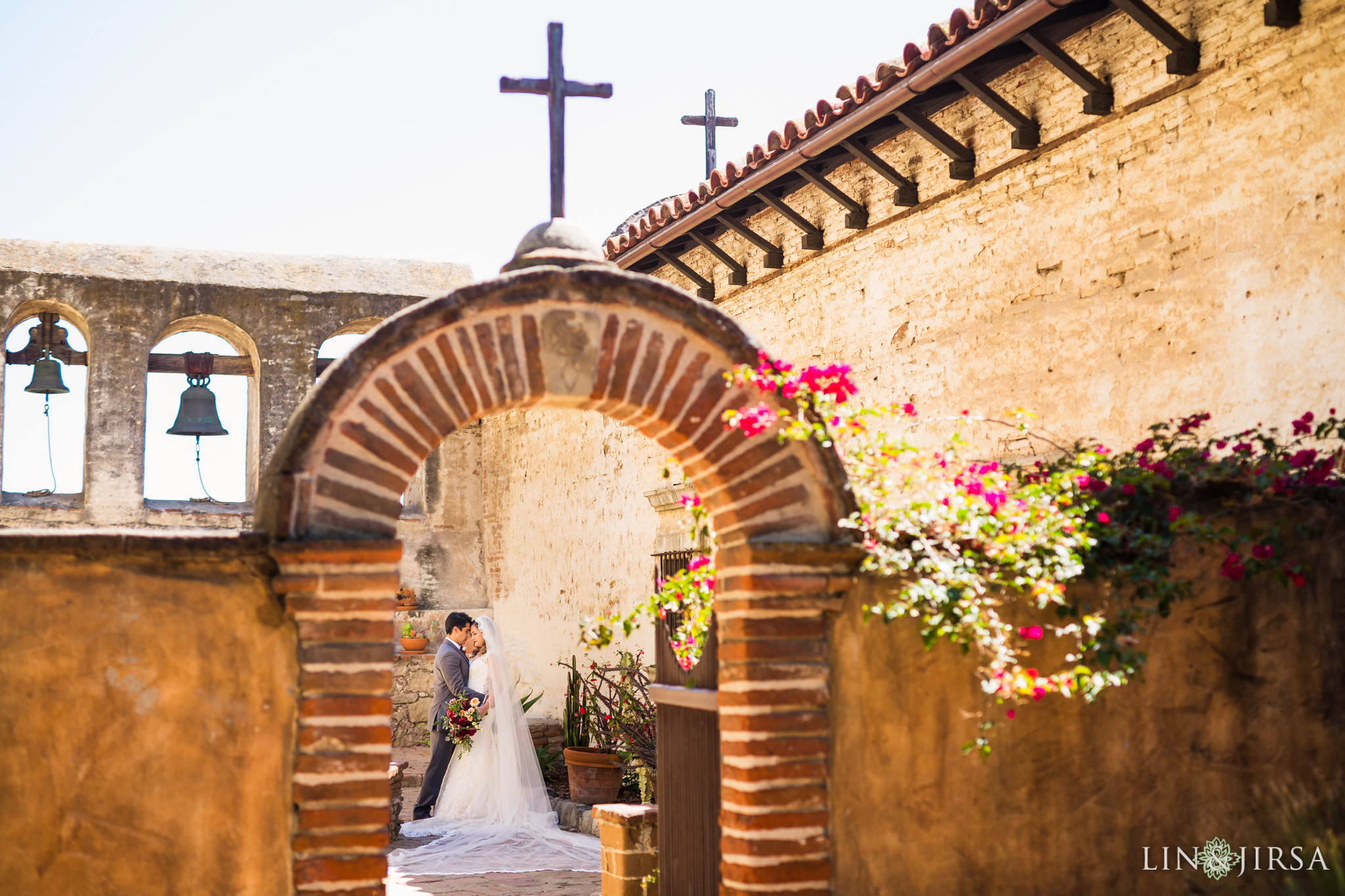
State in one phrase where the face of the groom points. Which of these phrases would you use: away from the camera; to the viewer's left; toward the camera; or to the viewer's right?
to the viewer's right

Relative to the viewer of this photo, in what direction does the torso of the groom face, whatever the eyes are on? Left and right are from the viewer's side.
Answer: facing to the right of the viewer

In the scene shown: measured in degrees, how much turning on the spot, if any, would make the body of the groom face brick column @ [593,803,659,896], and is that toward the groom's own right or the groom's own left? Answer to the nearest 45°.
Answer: approximately 90° to the groom's own right

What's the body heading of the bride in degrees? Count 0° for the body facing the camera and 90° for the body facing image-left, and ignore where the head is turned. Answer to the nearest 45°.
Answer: approximately 90°

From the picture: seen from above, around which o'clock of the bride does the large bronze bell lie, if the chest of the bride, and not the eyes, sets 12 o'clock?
The large bronze bell is roughly at 1 o'clock from the bride.

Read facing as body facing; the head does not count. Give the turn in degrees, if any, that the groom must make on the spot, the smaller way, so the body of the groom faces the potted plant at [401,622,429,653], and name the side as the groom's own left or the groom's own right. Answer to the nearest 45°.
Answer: approximately 90° to the groom's own left

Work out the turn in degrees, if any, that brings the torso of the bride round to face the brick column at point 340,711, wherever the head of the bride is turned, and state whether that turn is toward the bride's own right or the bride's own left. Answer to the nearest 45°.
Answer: approximately 90° to the bride's own left

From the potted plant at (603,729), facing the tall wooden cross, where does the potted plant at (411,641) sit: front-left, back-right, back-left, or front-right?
back-right

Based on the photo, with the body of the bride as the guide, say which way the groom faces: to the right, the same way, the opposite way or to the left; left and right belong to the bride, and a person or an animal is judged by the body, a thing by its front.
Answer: the opposite way

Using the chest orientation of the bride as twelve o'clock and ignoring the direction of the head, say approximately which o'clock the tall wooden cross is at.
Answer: The tall wooden cross is roughly at 9 o'clock from the bride.
